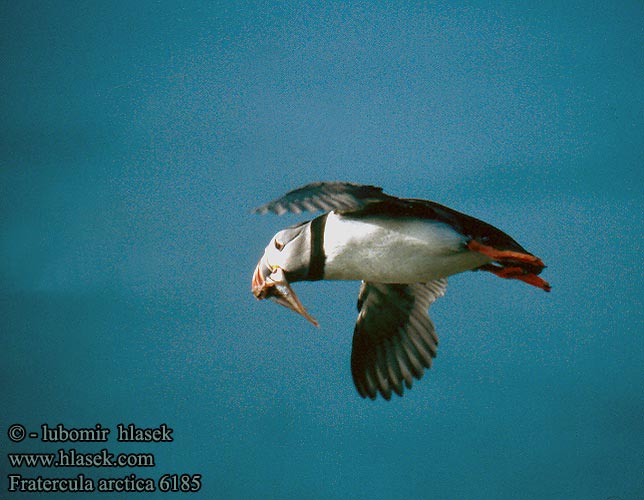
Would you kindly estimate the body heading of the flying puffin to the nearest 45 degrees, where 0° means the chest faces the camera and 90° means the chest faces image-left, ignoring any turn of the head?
approximately 90°
